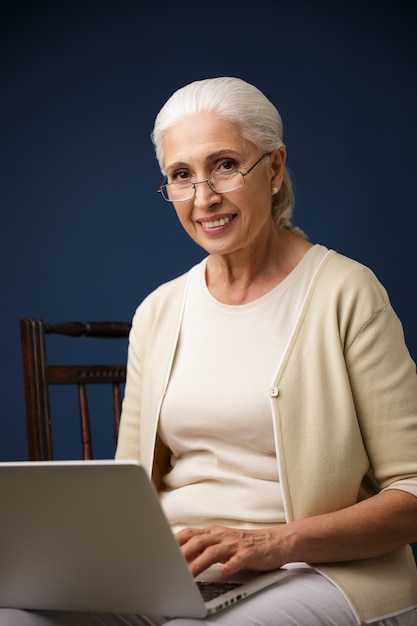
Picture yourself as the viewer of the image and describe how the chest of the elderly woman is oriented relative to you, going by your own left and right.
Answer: facing the viewer and to the left of the viewer

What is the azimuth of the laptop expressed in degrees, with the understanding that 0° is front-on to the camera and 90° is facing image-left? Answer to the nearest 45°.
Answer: approximately 225°
